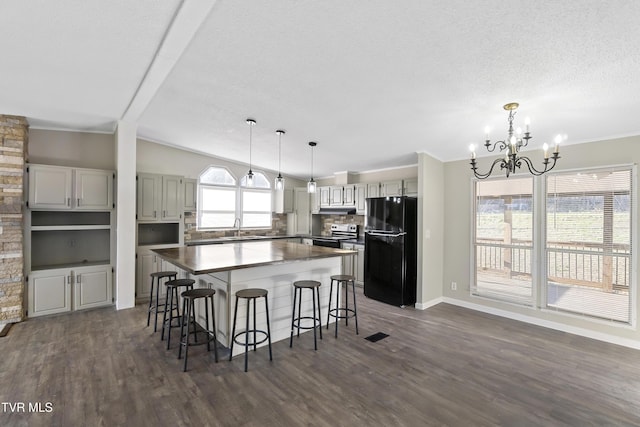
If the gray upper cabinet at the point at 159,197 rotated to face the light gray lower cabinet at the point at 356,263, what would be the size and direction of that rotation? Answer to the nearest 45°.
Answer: approximately 90° to its left

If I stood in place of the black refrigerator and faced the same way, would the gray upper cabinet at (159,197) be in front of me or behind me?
in front

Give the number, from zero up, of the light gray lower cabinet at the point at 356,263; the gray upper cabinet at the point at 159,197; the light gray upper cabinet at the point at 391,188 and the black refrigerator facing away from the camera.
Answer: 0

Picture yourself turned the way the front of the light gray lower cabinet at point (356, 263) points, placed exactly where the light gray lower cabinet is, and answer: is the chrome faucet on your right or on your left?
on your right

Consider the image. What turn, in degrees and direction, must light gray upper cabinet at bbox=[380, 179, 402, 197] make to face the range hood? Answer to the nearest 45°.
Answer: approximately 90° to its right

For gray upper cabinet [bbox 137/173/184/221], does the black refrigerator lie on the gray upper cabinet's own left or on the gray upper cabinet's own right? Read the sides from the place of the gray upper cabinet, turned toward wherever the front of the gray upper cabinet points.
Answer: on the gray upper cabinet's own left

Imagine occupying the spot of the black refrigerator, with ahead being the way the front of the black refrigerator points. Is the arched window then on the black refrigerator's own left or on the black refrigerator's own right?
on the black refrigerator's own right

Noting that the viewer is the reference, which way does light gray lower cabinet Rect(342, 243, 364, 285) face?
facing the viewer and to the left of the viewer

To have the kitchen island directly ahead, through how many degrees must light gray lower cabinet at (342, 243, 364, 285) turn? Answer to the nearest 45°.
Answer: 0° — it already faces it

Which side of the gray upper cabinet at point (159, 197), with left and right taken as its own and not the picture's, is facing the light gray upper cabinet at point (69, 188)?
right

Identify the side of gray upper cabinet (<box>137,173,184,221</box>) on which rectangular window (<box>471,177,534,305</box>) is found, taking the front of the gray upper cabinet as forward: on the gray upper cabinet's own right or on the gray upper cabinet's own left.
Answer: on the gray upper cabinet's own left

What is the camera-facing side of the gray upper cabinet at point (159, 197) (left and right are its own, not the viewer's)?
front

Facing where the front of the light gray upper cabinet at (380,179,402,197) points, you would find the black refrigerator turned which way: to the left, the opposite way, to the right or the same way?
the same way

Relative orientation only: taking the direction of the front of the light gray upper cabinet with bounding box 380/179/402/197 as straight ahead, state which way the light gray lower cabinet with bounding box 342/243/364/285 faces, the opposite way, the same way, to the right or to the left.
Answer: the same way

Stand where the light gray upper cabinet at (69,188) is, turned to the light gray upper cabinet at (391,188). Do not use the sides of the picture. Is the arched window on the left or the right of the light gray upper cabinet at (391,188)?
left

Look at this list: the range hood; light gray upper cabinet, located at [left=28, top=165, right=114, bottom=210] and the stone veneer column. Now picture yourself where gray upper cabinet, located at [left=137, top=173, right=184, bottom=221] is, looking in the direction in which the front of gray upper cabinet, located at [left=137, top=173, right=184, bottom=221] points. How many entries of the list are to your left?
1
